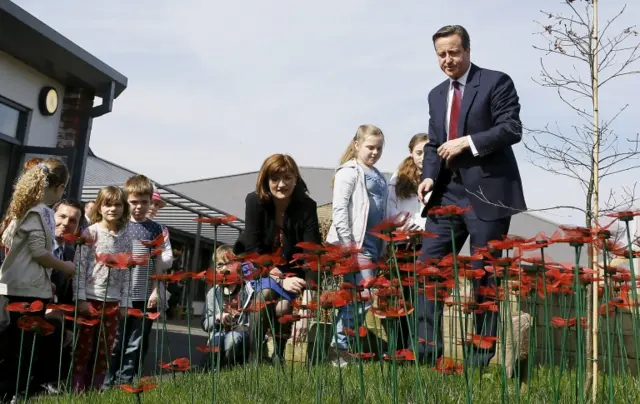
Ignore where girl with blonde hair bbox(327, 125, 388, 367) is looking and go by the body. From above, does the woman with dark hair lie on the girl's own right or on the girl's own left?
on the girl's own right

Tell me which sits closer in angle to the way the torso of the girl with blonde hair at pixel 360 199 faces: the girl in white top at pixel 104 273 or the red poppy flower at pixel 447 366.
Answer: the red poppy flower

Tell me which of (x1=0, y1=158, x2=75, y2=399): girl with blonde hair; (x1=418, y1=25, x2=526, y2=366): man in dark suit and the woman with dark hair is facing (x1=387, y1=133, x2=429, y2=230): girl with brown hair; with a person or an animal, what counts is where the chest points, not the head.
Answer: (x1=0, y1=158, x2=75, y2=399): girl with blonde hair

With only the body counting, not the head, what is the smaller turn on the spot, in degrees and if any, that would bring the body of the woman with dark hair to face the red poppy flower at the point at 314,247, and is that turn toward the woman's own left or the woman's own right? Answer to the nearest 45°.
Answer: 0° — they already face it

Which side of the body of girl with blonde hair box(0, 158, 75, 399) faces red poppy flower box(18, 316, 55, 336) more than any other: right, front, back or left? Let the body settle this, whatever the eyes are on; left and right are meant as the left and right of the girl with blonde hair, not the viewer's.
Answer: right

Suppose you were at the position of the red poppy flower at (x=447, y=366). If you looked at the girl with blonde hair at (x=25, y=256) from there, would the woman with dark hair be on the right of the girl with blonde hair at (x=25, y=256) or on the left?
right

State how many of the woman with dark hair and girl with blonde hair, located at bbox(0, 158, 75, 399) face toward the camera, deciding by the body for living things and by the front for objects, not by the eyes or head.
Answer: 1

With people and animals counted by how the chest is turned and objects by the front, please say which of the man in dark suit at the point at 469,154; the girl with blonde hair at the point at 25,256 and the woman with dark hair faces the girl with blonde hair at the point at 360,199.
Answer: the girl with blonde hair at the point at 25,256

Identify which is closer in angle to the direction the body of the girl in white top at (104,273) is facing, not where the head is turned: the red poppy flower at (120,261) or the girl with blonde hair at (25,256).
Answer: the red poppy flower

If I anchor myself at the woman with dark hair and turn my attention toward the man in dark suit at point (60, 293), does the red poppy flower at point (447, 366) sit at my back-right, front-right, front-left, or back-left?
back-left

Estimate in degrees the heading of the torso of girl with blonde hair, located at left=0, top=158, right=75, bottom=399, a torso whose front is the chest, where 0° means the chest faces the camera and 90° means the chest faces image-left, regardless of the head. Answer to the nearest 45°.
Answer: approximately 270°

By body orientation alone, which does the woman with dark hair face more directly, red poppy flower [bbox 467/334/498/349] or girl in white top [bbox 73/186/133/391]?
the red poppy flower

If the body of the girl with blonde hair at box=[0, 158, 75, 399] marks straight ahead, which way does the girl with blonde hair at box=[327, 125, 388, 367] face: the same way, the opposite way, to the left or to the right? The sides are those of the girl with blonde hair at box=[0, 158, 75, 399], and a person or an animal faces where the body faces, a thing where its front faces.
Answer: to the right

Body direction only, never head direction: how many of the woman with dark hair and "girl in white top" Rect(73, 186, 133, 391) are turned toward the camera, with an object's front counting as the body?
2

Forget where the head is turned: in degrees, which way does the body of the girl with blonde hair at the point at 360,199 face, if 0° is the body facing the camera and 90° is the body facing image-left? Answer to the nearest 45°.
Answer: approximately 315°

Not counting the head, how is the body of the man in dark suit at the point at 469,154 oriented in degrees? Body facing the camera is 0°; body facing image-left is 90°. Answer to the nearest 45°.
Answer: approximately 45°

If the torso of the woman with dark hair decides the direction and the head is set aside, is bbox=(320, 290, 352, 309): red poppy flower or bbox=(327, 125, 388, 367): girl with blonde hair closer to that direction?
the red poppy flower
